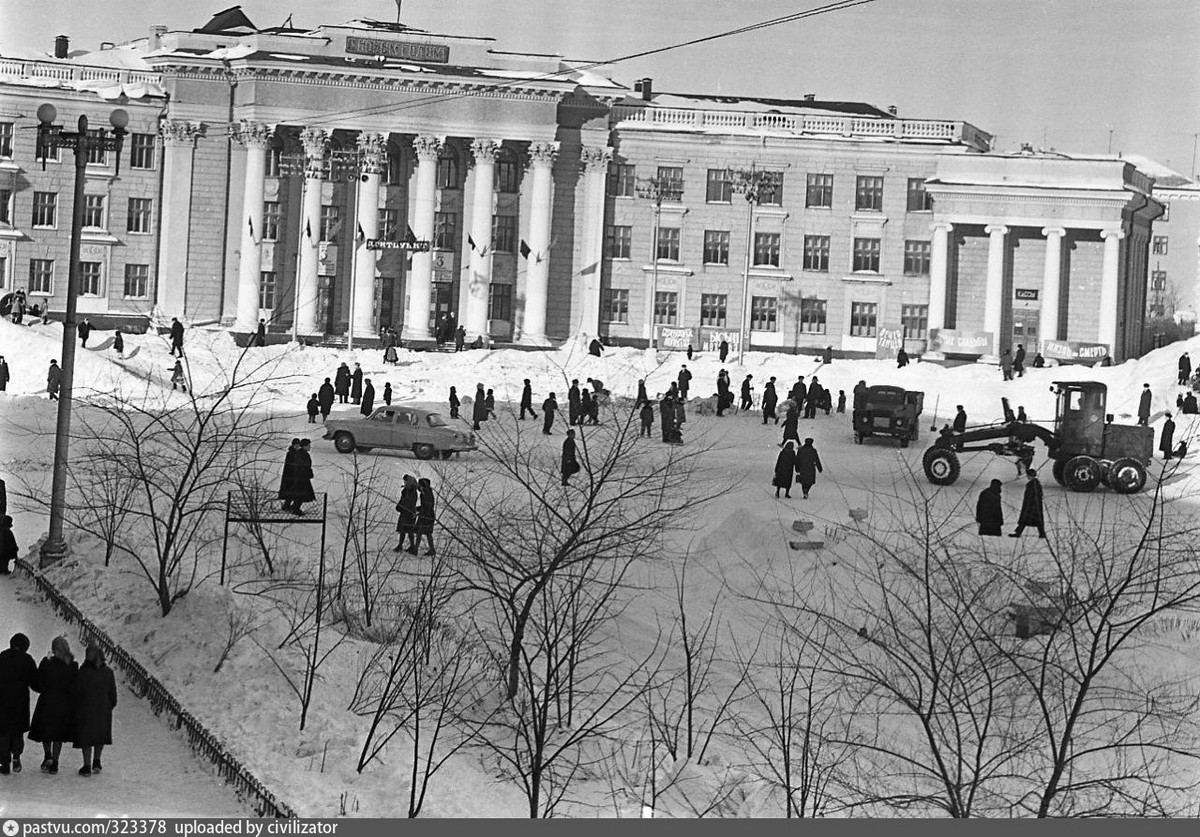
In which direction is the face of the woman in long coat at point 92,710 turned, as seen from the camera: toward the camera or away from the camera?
away from the camera

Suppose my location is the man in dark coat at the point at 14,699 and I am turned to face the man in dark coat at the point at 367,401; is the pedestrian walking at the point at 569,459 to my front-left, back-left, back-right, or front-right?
front-right

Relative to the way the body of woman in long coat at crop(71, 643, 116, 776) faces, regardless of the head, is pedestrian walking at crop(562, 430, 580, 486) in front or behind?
in front

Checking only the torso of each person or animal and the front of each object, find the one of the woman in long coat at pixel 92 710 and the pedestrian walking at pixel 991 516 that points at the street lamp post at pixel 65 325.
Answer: the woman in long coat

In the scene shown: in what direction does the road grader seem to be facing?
to the viewer's left

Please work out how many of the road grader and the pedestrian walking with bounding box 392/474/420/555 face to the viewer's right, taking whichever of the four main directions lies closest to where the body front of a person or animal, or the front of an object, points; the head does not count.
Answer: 0

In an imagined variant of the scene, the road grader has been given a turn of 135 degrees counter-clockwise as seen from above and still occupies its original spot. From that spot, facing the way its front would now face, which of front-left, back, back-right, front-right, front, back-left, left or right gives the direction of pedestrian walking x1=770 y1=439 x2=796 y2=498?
right

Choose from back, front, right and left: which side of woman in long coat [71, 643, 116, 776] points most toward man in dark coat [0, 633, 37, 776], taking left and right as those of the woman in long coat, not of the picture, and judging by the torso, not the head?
left
